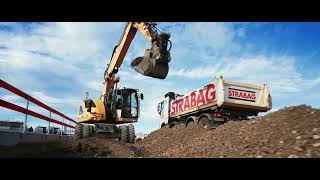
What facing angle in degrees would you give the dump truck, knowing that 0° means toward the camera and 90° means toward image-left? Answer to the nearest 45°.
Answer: approximately 135°

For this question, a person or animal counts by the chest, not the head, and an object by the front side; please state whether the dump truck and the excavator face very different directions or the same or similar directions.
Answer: very different directions

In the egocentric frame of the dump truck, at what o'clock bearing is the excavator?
The excavator is roughly at 10 o'clock from the dump truck.

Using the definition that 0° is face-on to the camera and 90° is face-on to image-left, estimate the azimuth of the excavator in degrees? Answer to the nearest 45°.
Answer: approximately 315°

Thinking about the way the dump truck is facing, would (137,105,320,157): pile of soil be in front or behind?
behind

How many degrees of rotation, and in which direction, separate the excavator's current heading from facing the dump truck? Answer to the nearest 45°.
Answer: approximately 45° to its left

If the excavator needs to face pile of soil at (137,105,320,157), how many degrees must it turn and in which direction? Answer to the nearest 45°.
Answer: approximately 45° to its right
